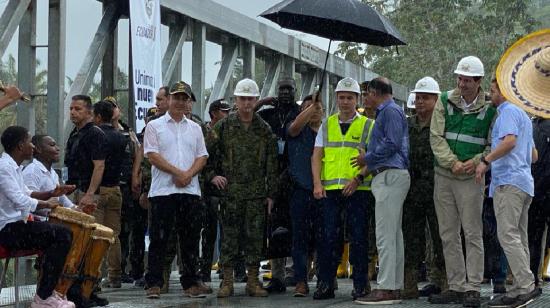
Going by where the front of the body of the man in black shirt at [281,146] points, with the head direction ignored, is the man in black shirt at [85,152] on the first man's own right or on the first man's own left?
on the first man's own right

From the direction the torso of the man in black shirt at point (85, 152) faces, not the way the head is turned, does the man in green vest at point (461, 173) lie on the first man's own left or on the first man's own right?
on the first man's own left

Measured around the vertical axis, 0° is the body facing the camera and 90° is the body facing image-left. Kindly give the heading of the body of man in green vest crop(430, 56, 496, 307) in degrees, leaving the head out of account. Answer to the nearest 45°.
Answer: approximately 45°

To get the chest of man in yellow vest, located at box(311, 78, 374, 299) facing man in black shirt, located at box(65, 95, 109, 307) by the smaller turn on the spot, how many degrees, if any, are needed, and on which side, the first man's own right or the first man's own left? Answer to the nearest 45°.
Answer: approximately 90° to the first man's own right

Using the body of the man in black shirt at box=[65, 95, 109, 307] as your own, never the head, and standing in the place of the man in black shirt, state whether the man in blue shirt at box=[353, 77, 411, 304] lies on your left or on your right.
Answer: on your left

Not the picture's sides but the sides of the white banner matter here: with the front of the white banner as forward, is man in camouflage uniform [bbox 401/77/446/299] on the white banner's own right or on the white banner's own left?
on the white banner's own left

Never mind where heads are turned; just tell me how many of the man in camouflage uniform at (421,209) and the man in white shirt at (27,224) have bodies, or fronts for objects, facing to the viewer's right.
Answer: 1

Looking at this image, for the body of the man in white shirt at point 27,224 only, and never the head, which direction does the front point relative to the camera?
to the viewer's right
